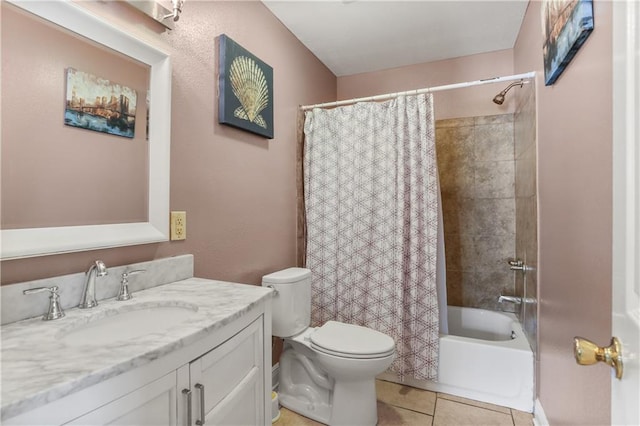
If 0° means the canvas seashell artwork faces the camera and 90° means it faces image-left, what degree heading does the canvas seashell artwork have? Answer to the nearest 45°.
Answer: approximately 315°

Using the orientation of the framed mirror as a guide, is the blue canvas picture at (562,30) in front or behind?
in front

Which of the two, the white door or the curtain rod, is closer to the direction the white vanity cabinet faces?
the white door

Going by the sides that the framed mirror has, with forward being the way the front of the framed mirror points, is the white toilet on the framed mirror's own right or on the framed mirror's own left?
on the framed mirror's own left

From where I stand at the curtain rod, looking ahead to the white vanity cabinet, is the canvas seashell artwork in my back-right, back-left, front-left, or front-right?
front-right

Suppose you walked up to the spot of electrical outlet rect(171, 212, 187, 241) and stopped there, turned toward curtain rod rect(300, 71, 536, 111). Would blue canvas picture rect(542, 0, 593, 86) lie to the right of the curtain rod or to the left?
right

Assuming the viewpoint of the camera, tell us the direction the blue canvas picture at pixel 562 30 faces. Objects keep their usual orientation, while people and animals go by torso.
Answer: facing to the left of the viewer

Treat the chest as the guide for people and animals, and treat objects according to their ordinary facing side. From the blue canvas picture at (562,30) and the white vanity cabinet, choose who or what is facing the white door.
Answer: the white vanity cabinet

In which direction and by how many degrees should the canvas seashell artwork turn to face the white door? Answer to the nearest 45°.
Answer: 0° — it already faces it

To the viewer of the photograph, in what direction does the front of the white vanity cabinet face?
facing the viewer and to the right of the viewer

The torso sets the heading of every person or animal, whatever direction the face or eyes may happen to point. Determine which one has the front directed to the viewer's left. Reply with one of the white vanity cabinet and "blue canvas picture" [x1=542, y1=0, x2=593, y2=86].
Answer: the blue canvas picture

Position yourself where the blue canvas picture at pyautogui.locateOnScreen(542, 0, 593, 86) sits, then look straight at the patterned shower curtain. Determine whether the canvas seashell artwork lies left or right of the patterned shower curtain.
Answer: left

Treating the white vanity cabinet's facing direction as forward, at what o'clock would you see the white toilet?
The white toilet is roughly at 9 o'clock from the white vanity cabinet.

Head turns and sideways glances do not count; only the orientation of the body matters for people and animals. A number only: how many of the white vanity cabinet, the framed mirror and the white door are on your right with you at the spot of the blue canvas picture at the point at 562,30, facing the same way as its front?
0

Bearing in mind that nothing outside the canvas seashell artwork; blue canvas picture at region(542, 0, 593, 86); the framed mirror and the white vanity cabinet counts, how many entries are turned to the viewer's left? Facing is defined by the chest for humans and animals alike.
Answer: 1

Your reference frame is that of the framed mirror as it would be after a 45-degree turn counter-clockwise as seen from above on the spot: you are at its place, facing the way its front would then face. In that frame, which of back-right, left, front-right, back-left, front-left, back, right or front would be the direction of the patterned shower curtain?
front
